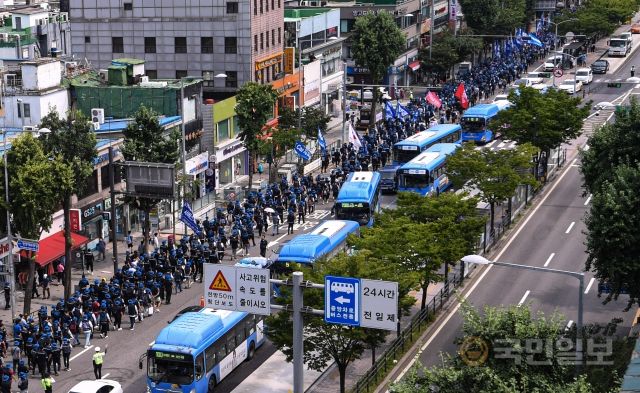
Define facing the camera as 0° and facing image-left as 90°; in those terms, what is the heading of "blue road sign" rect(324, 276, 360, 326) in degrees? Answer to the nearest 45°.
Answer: approximately 0°

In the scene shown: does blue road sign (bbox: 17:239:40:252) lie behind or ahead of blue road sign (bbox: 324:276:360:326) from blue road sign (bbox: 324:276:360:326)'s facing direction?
behind

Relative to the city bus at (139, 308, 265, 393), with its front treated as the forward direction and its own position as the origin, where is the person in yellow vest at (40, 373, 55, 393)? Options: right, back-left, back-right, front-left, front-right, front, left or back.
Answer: front-right

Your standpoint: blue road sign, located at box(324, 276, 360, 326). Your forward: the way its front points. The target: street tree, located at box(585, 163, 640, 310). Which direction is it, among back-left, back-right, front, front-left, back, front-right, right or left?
back-left

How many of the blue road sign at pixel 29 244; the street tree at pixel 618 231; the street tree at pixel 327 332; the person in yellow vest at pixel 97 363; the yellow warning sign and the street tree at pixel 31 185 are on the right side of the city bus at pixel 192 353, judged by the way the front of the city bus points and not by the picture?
3

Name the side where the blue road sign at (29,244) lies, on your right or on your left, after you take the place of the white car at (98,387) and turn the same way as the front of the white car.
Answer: on your right

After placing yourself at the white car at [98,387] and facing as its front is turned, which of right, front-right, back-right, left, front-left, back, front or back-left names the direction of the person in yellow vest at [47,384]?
right

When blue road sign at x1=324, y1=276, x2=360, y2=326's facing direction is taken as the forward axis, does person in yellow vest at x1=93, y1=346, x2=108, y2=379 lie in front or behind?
behind

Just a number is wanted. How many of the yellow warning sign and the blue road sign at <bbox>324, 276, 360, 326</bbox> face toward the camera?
2

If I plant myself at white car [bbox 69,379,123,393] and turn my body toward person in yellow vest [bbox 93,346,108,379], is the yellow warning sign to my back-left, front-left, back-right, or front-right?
back-right

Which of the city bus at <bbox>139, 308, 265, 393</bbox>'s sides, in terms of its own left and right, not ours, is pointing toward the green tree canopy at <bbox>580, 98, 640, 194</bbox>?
back
